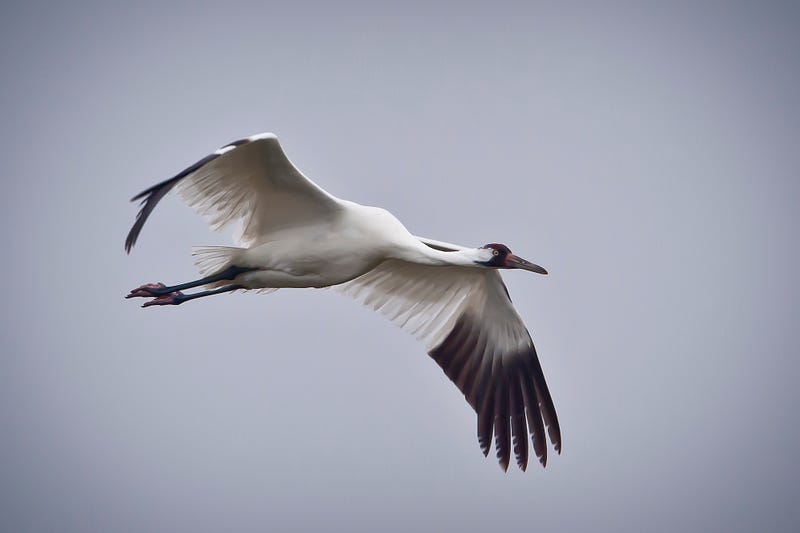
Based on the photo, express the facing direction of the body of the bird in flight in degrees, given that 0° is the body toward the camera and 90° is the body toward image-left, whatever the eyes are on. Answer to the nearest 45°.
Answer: approximately 270°
